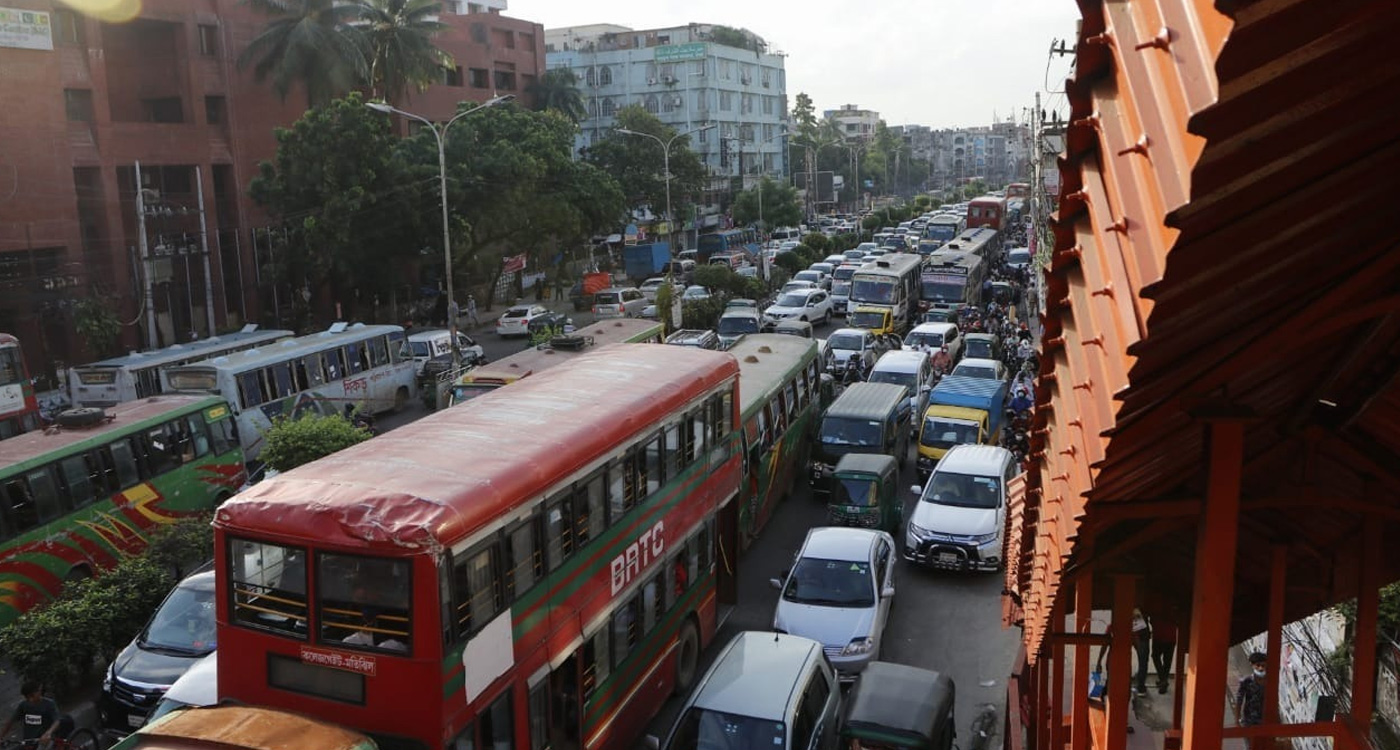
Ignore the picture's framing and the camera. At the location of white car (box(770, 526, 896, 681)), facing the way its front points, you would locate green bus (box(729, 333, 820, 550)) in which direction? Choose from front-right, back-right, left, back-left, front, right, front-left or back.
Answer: back

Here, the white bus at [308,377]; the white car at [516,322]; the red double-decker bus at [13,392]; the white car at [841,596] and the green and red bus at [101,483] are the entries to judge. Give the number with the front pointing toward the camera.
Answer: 1

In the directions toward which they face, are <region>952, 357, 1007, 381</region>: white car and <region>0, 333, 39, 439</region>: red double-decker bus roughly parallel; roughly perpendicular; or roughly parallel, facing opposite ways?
roughly parallel, facing opposite ways

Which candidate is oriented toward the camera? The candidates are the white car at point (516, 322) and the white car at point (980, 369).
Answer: the white car at point (980, 369)

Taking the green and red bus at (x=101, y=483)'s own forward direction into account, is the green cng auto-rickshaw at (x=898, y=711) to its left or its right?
on its right

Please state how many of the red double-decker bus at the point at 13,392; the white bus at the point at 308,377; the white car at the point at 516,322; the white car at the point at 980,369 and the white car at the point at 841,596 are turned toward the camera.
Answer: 2

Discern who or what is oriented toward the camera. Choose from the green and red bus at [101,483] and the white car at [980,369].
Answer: the white car

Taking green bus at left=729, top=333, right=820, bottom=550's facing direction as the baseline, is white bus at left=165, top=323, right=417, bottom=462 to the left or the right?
on its right

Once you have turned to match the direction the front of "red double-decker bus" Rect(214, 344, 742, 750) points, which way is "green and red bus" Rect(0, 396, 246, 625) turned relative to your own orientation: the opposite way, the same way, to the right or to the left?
the opposite way

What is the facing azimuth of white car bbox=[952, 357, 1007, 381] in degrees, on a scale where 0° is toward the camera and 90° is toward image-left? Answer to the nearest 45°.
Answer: approximately 0°

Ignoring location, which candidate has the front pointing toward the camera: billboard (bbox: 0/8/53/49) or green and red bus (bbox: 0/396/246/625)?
the billboard

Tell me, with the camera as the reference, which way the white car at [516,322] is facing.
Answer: facing away from the viewer and to the right of the viewer

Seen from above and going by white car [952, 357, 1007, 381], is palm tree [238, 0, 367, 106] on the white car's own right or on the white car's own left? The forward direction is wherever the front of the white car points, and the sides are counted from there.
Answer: on the white car's own right

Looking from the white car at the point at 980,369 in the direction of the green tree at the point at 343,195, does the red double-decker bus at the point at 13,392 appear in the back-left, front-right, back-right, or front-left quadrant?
front-left

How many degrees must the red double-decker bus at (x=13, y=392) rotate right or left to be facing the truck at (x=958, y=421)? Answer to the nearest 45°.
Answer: approximately 90° to its right

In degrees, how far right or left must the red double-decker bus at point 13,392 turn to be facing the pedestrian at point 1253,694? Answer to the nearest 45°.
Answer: approximately 90° to its right

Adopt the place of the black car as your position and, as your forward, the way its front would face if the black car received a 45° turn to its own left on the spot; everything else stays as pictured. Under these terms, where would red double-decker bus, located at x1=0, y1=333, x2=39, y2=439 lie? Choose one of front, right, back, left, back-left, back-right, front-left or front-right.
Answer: back

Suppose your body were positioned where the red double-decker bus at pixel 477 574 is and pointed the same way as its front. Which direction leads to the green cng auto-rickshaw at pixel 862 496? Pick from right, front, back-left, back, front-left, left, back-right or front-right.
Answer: back
